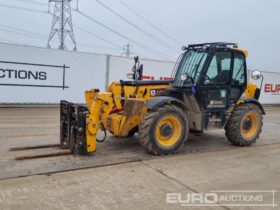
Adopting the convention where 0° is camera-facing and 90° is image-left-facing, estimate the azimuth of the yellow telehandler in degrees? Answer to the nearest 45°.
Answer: approximately 45°
